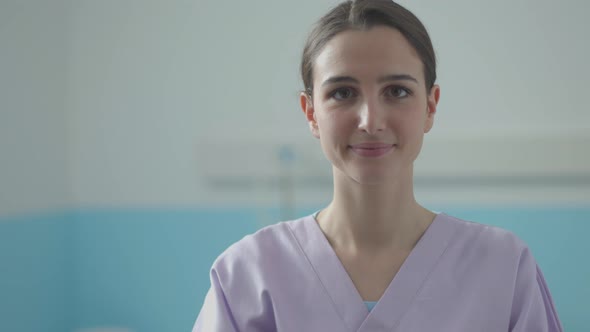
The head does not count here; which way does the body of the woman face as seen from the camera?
toward the camera
